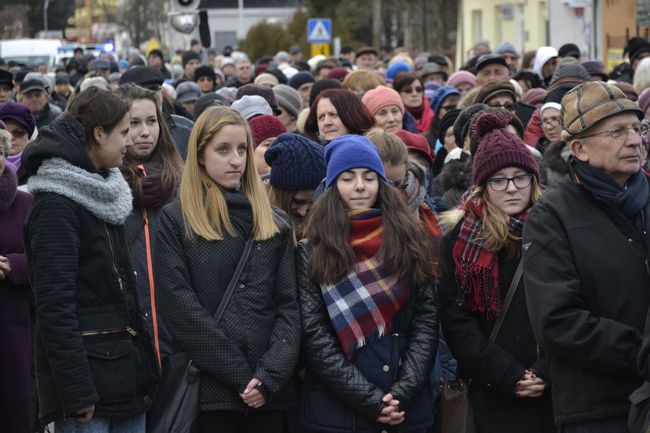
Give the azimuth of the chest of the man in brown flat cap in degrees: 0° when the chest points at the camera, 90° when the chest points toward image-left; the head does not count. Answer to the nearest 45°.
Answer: approximately 315°

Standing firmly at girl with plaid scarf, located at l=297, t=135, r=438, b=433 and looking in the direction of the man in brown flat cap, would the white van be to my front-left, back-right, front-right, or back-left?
back-left

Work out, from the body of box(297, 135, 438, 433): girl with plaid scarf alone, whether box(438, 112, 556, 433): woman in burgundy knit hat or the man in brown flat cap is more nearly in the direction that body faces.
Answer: the man in brown flat cap

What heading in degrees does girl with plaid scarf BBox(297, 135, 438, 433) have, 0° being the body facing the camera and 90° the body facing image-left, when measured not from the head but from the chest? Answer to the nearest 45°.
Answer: approximately 0°

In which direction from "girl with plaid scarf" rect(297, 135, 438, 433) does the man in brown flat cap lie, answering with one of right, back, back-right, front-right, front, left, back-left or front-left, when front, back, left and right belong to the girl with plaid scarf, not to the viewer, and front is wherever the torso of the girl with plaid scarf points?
front-left

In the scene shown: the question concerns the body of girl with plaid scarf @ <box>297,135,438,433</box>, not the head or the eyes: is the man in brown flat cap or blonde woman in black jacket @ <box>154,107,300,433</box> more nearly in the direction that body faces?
the man in brown flat cap

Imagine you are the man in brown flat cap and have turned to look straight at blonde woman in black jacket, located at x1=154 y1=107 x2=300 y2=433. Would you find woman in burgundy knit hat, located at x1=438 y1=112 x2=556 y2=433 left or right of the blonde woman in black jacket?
right

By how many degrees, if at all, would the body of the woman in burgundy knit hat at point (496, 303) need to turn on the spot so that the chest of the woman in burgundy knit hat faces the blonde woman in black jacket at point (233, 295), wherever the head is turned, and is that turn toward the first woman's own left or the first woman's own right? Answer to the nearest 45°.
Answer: approximately 135° to the first woman's own right

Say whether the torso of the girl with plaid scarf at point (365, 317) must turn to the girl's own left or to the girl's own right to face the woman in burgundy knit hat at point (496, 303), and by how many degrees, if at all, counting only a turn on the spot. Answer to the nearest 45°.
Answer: approximately 90° to the girl's own left
